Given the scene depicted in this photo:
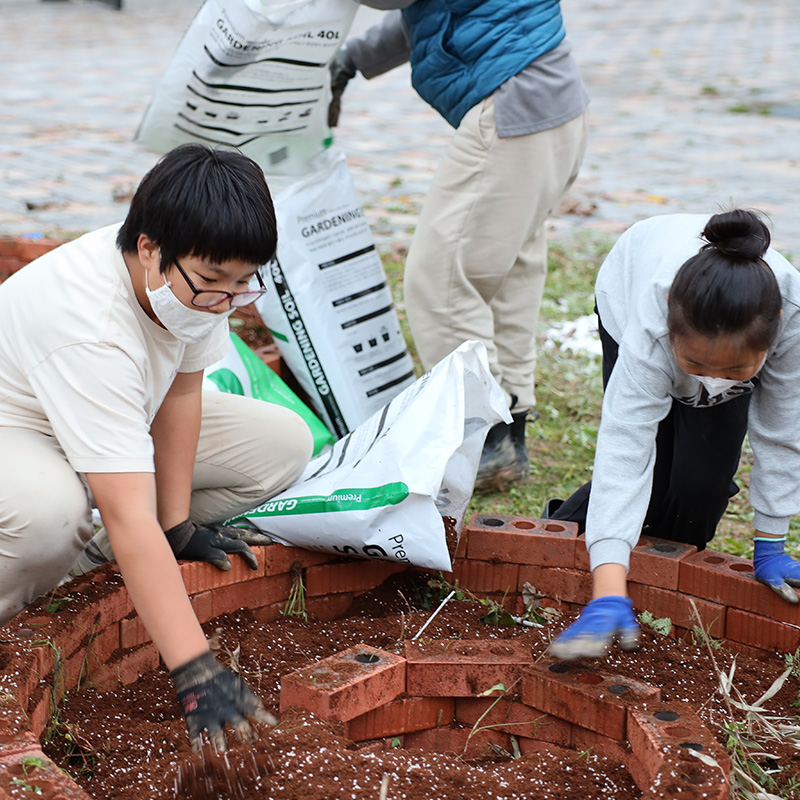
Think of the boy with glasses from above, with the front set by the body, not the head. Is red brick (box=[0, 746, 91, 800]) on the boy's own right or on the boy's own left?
on the boy's own right

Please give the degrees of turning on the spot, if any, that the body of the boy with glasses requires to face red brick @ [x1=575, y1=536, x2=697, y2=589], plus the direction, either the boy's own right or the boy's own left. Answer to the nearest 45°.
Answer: approximately 45° to the boy's own left

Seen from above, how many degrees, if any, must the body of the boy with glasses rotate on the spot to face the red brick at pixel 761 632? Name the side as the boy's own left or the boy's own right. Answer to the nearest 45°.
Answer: approximately 45° to the boy's own left

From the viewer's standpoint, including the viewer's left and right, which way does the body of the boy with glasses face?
facing the viewer and to the right of the viewer

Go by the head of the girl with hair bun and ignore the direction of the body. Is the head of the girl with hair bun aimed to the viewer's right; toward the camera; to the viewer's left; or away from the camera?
toward the camera

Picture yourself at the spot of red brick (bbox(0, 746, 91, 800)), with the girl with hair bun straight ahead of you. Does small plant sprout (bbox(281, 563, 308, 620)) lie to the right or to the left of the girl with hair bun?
left

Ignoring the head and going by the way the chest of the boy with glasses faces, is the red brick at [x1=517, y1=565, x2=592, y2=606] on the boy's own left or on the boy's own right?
on the boy's own left

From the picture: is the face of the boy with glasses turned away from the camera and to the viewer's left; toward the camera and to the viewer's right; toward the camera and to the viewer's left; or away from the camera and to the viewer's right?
toward the camera and to the viewer's right
